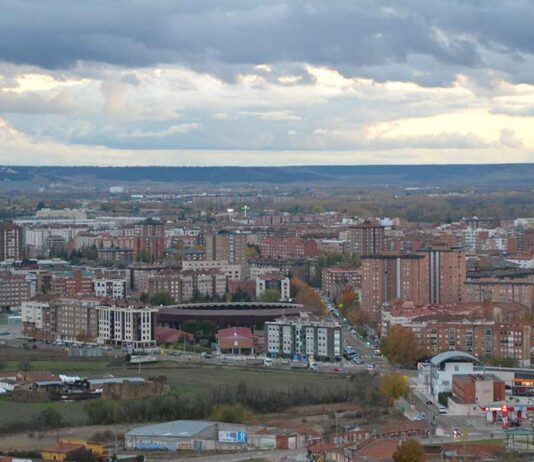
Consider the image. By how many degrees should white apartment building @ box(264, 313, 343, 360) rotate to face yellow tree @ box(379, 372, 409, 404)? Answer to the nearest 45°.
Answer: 0° — it already faces it

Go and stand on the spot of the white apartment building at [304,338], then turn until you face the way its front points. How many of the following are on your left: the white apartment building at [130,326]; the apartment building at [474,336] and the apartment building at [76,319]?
1

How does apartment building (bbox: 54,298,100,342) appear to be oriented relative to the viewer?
toward the camera

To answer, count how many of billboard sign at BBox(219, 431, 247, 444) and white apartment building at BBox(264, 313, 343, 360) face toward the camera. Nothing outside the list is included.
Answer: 2

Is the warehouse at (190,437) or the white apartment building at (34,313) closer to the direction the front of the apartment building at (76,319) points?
the warehouse

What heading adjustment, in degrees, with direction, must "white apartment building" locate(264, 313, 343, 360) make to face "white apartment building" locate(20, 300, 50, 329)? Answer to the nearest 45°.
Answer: approximately 135° to its right

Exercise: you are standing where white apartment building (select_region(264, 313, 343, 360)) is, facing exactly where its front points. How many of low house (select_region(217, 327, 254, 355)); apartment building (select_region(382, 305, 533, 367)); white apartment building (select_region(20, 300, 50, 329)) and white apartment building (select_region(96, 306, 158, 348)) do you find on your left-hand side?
1

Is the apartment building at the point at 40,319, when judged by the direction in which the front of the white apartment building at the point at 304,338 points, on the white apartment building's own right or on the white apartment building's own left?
on the white apartment building's own right

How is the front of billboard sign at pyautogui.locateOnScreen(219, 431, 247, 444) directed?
toward the camera
